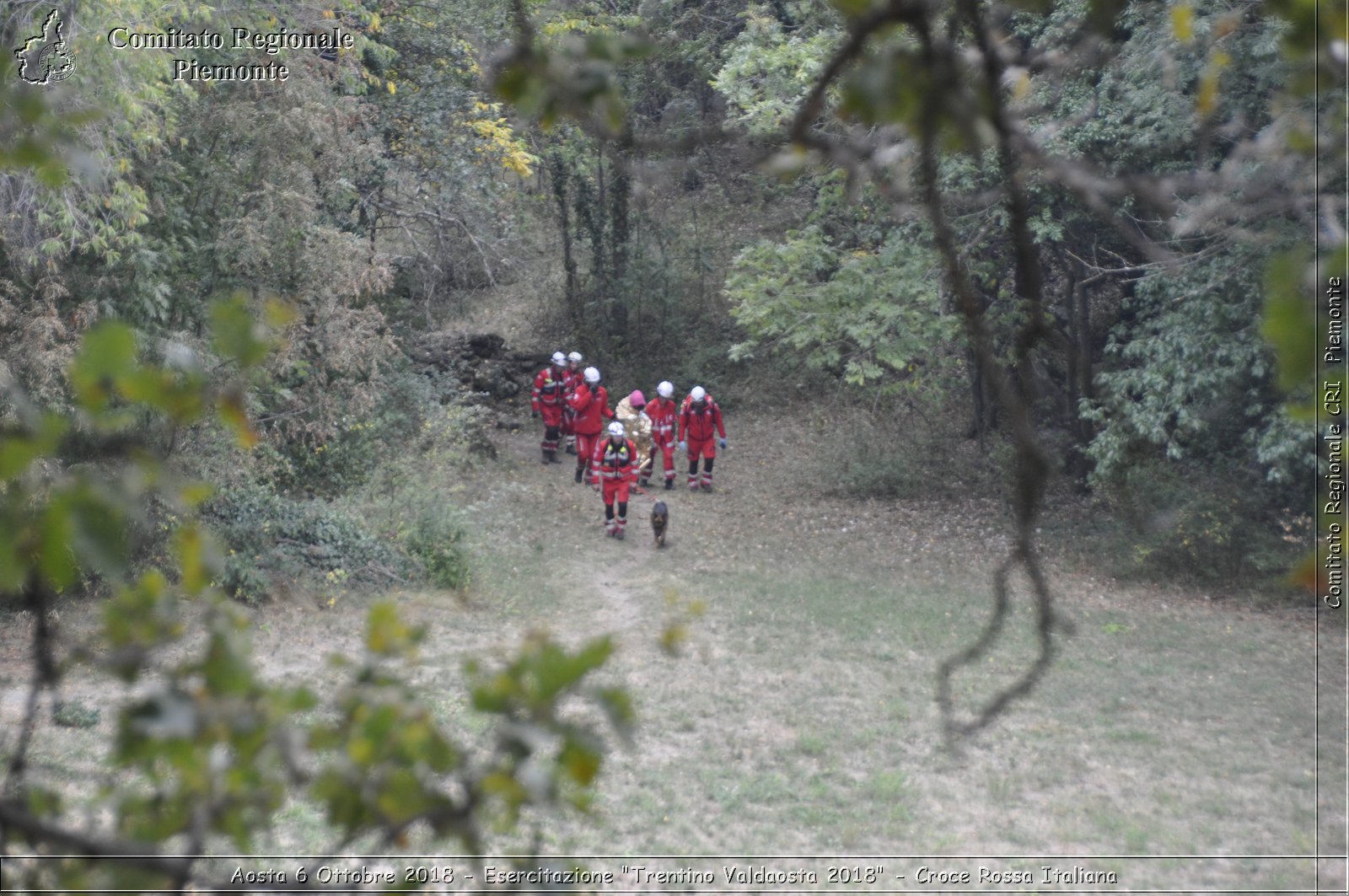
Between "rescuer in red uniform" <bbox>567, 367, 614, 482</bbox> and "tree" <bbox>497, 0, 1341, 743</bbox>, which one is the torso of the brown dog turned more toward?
the tree

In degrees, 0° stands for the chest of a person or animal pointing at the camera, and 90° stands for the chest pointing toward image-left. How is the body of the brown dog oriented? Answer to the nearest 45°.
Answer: approximately 0°

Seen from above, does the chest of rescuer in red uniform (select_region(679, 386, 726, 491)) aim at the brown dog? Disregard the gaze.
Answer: yes

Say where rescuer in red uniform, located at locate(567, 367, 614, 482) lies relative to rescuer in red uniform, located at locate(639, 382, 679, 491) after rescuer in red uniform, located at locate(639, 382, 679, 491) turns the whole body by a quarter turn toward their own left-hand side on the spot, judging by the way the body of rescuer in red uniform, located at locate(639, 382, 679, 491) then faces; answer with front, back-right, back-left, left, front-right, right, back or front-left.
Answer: back

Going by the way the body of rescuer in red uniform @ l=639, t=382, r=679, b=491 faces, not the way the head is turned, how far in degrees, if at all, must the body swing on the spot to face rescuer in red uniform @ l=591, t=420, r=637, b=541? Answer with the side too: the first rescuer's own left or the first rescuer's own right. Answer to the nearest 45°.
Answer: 0° — they already face them

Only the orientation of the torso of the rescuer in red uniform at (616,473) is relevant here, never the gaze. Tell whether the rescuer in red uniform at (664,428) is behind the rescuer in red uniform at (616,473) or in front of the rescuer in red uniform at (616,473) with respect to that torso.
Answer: behind
